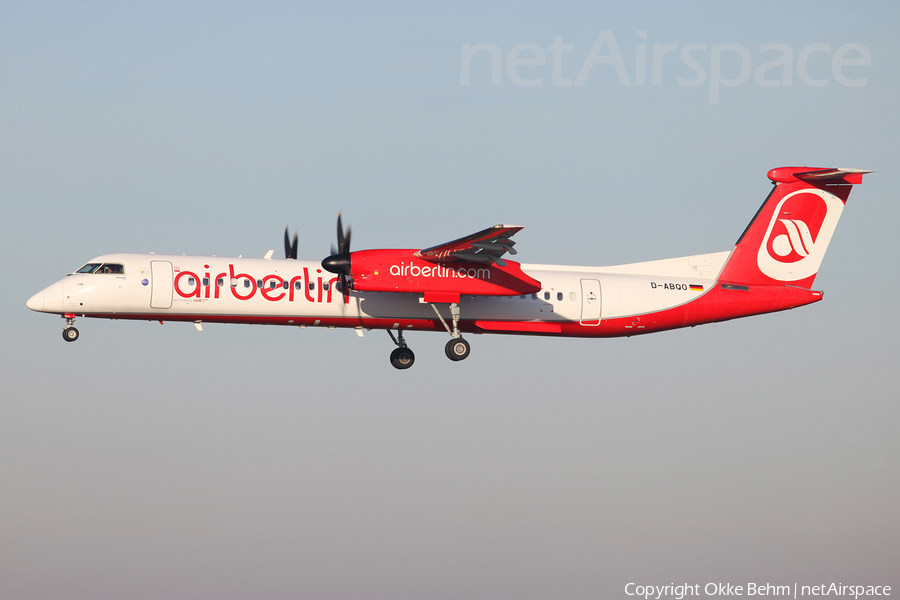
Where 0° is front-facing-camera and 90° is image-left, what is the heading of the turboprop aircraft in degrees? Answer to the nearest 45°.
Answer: approximately 90°
